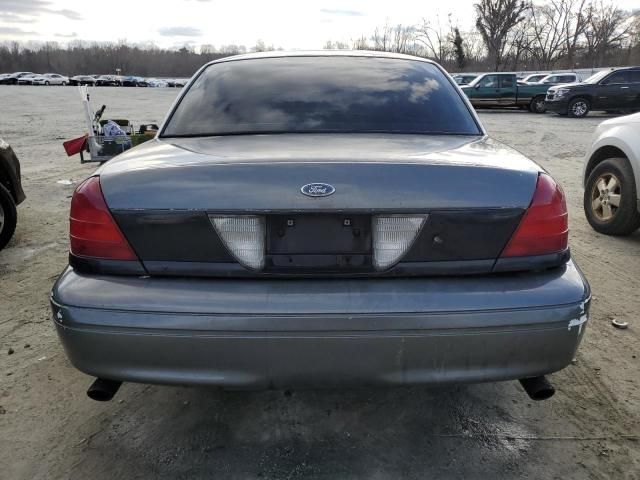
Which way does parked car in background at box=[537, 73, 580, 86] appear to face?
to the viewer's left

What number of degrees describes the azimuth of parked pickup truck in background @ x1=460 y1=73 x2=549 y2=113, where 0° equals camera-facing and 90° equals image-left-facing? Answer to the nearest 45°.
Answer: approximately 90°

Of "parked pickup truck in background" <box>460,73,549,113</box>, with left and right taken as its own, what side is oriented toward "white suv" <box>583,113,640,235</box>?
left

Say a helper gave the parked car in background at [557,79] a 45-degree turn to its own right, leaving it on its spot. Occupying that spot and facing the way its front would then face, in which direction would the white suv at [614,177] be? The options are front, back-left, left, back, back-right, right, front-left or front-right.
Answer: back-left
